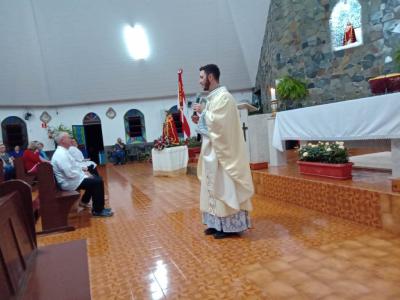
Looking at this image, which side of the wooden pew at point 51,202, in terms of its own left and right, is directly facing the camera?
right

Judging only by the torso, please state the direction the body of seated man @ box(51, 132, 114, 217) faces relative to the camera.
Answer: to the viewer's right

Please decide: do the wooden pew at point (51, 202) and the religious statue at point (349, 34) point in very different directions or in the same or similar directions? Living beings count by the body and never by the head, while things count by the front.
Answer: very different directions

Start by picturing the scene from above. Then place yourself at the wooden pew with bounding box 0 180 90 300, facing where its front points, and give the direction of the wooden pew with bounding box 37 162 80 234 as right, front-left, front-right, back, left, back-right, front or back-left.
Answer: left

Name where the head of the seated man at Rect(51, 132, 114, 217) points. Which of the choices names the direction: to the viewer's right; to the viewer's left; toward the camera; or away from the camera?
to the viewer's right

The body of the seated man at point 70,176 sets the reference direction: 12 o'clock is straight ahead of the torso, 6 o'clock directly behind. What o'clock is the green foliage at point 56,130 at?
The green foliage is roughly at 9 o'clock from the seated man.

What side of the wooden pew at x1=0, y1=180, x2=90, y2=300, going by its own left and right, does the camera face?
right

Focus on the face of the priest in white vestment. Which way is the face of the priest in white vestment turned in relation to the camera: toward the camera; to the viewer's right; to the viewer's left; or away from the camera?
to the viewer's left

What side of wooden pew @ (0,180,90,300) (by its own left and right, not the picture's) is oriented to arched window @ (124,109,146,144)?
left
